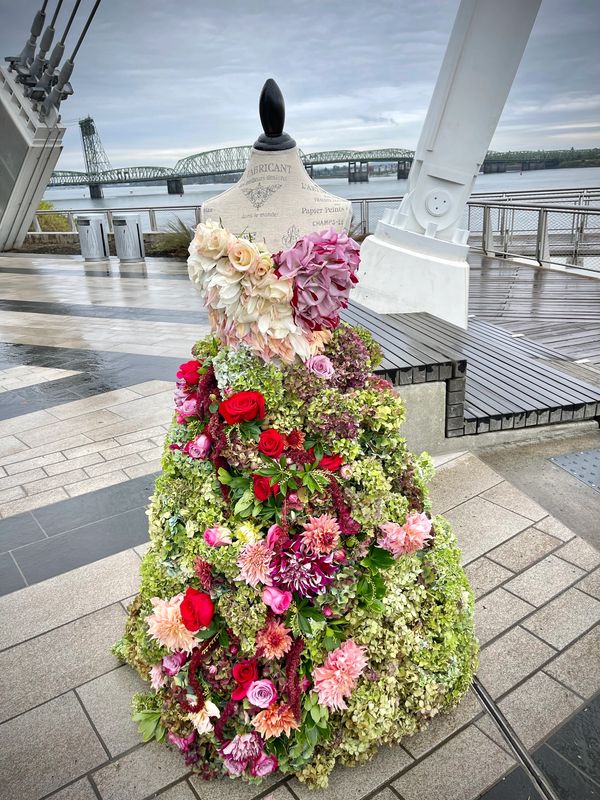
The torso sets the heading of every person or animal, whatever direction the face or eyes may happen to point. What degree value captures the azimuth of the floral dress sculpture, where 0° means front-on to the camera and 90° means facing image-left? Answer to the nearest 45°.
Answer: approximately 0°

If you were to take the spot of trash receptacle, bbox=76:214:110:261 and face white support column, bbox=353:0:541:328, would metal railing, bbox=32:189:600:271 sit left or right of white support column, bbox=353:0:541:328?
left

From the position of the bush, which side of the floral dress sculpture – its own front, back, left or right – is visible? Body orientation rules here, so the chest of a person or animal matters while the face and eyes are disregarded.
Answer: back

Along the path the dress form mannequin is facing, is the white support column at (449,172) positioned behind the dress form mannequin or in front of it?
behind

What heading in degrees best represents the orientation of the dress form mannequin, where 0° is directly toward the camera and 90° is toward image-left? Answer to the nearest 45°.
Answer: approximately 0°

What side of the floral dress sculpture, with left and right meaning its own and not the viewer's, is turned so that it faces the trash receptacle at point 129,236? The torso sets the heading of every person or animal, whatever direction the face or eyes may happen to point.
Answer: back

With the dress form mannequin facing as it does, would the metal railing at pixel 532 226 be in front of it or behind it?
behind
